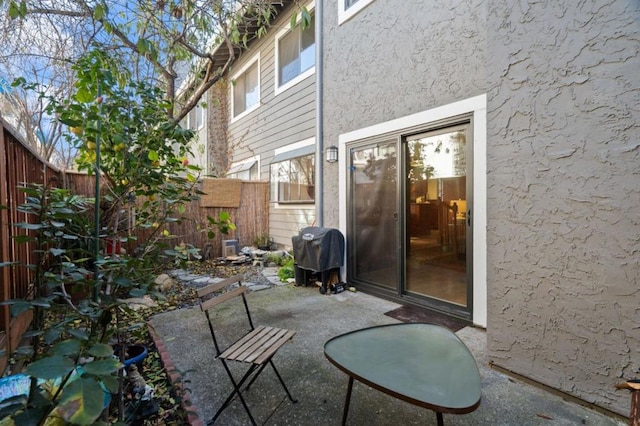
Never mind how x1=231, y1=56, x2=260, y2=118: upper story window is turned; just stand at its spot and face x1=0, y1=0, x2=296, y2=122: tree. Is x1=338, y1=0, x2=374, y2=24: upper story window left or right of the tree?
left

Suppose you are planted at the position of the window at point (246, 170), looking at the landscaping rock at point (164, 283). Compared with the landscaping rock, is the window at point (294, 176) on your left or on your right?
left

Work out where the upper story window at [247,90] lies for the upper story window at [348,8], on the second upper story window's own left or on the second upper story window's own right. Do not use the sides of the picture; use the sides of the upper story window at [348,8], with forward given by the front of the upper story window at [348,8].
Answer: on the second upper story window's own right

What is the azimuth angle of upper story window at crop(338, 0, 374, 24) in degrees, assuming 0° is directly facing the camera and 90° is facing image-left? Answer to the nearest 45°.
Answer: approximately 45°

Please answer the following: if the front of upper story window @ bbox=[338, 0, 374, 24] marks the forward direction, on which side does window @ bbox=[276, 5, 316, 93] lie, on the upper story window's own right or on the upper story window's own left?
on the upper story window's own right
